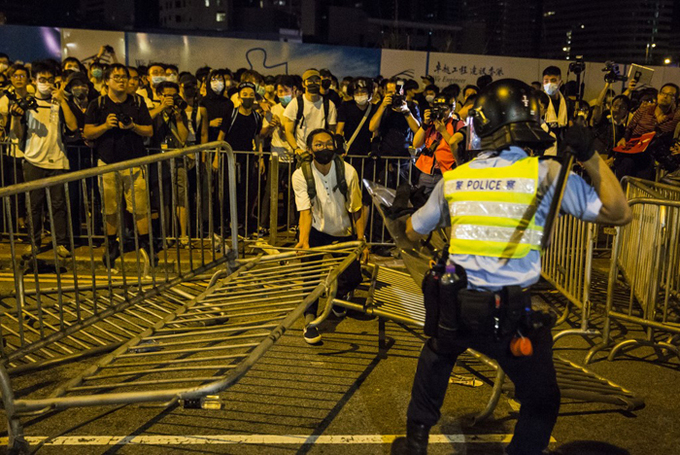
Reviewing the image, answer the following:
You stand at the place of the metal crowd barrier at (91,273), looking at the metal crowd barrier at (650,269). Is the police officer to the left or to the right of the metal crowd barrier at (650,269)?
right

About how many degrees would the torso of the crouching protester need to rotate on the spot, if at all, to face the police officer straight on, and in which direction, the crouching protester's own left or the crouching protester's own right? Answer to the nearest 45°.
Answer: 0° — they already face them

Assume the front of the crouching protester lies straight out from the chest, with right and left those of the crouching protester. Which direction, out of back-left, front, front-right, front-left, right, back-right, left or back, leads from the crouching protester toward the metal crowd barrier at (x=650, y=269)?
left

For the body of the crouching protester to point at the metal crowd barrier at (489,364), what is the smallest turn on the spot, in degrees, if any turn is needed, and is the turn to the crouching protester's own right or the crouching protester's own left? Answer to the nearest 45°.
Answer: approximately 45° to the crouching protester's own left

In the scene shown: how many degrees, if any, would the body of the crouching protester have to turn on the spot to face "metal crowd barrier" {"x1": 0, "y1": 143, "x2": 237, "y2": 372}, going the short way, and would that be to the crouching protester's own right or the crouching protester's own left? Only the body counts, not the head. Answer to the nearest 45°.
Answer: approximately 90° to the crouching protester's own right

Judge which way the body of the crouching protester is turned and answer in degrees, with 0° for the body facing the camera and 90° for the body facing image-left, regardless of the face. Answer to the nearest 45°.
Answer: approximately 0°
